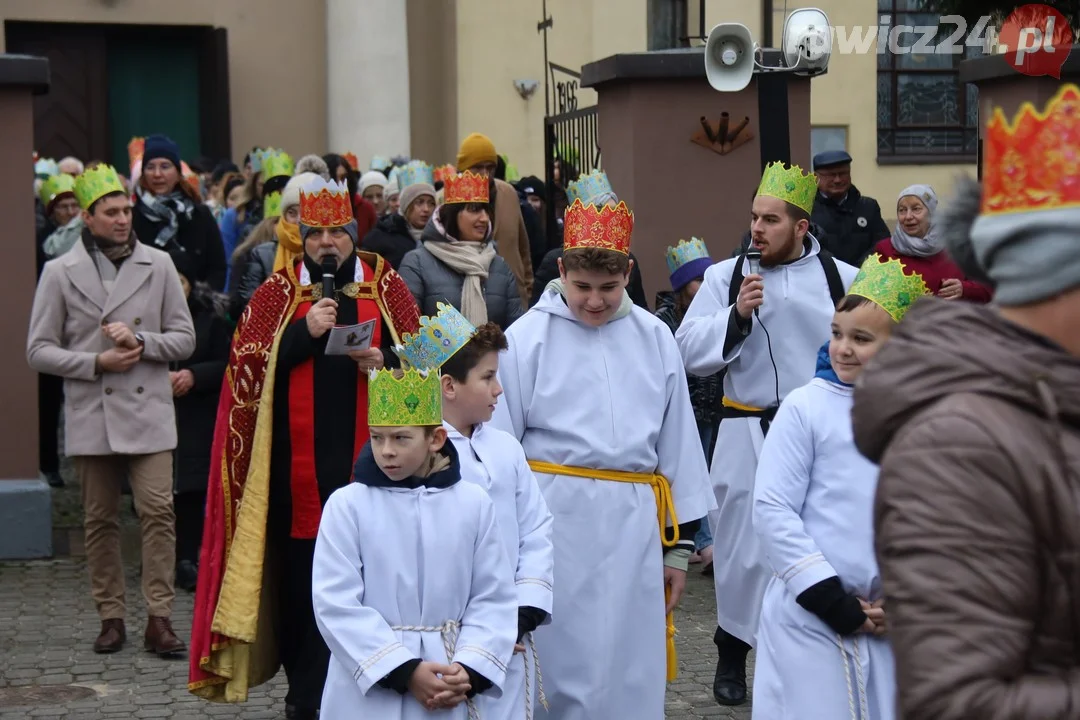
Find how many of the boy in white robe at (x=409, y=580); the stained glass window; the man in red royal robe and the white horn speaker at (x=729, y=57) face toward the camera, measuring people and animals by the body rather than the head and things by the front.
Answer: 4

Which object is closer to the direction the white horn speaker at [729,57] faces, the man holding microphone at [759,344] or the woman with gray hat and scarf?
the man holding microphone

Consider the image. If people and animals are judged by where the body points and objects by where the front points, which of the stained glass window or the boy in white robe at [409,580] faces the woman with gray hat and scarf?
the stained glass window

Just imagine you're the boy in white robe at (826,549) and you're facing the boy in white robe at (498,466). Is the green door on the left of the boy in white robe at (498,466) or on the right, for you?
right

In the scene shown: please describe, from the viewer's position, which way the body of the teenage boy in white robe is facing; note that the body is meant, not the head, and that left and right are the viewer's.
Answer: facing the viewer

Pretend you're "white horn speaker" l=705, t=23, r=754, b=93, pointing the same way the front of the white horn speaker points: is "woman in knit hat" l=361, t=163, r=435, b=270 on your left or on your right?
on your right

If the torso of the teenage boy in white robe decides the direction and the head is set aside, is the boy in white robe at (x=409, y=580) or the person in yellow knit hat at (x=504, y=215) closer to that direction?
the boy in white robe

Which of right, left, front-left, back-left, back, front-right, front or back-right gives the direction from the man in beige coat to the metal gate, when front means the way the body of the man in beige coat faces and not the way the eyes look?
back-left

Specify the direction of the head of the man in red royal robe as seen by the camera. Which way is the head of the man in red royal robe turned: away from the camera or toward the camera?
toward the camera

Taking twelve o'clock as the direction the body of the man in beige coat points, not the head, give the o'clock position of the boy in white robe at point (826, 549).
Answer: The boy in white robe is roughly at 11 o'clock from the man in beige coat.

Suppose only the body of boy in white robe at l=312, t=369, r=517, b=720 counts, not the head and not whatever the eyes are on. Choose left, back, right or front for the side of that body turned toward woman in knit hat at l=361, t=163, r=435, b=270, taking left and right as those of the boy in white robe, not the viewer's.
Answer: back

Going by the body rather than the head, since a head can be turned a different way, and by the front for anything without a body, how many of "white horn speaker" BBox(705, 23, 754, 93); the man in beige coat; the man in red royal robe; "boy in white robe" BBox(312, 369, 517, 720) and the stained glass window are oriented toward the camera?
5

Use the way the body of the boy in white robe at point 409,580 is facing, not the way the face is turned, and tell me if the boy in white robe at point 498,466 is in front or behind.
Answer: behind

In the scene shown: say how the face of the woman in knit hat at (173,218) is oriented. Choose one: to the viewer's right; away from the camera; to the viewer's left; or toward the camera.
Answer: toward the camera

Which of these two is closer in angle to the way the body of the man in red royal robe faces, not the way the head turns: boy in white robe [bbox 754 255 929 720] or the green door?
the boy in white robe

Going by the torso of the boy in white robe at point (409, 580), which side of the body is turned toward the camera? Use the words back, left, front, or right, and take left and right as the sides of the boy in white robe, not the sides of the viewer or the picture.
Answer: front
